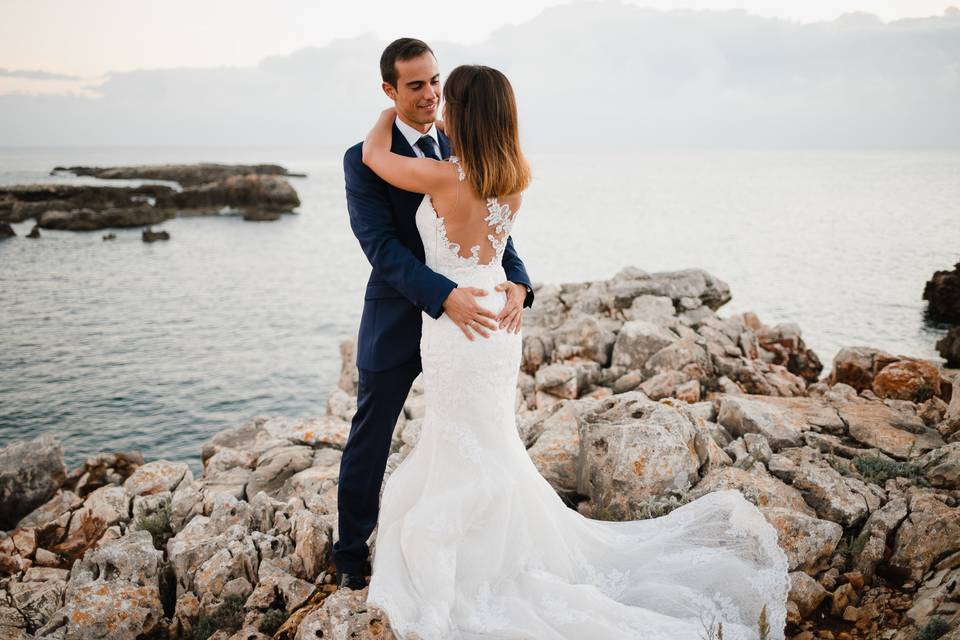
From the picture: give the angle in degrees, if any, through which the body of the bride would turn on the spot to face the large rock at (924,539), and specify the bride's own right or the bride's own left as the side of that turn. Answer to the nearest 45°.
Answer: approximately 135° to the bride's own right

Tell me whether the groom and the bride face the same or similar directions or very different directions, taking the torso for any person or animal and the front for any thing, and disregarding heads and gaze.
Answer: very different directions

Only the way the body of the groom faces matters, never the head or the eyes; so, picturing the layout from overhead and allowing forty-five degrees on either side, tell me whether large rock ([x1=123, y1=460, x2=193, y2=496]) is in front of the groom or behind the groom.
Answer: behind

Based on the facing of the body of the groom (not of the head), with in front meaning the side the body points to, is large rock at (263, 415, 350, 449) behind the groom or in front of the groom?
behind

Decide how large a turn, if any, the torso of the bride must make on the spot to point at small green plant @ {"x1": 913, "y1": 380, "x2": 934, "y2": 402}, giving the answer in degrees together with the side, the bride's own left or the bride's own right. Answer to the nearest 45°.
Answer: approximately 90° to the bride's own right

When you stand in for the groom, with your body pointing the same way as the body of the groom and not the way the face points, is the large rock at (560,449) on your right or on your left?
on your left

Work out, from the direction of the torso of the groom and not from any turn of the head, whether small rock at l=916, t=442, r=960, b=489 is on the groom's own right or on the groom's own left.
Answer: on the groom's own left

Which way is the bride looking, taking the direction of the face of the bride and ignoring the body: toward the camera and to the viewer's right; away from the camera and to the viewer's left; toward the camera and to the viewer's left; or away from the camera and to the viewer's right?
away from the camera and to the viewer's left

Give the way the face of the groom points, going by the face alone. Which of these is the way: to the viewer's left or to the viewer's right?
to the viewer's right

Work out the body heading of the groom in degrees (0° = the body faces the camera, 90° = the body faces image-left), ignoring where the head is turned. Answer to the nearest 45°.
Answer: approximately 315°

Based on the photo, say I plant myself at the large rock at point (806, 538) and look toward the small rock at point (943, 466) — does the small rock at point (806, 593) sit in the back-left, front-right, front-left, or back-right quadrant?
back-right

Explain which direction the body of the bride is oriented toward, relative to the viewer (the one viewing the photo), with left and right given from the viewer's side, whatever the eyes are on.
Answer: facing away from the viewer and to the left of the viewer
